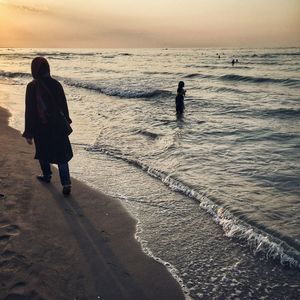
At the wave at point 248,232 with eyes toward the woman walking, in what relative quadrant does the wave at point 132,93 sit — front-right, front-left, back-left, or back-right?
front-right

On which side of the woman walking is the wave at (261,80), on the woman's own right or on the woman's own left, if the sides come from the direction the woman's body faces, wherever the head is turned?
on the woman's own right

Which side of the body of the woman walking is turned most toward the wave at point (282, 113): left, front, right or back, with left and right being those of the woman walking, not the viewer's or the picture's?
right

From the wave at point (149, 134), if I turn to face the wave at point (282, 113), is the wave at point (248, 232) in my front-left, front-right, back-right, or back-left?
back-right

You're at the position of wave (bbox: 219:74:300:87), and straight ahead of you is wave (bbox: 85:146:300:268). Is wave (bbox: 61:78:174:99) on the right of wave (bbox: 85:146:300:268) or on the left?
right

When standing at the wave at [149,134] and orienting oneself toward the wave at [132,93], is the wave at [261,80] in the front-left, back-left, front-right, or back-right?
front-right

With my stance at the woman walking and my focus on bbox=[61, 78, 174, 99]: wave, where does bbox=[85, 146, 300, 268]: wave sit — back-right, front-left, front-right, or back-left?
back-right

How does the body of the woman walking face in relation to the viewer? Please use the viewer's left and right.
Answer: facing away from the viewer and to the left of the viewer

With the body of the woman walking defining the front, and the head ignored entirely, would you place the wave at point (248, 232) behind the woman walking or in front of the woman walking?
behind

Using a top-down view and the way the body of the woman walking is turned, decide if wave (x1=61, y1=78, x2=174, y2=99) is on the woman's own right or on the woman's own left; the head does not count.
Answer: on the woman's own right
